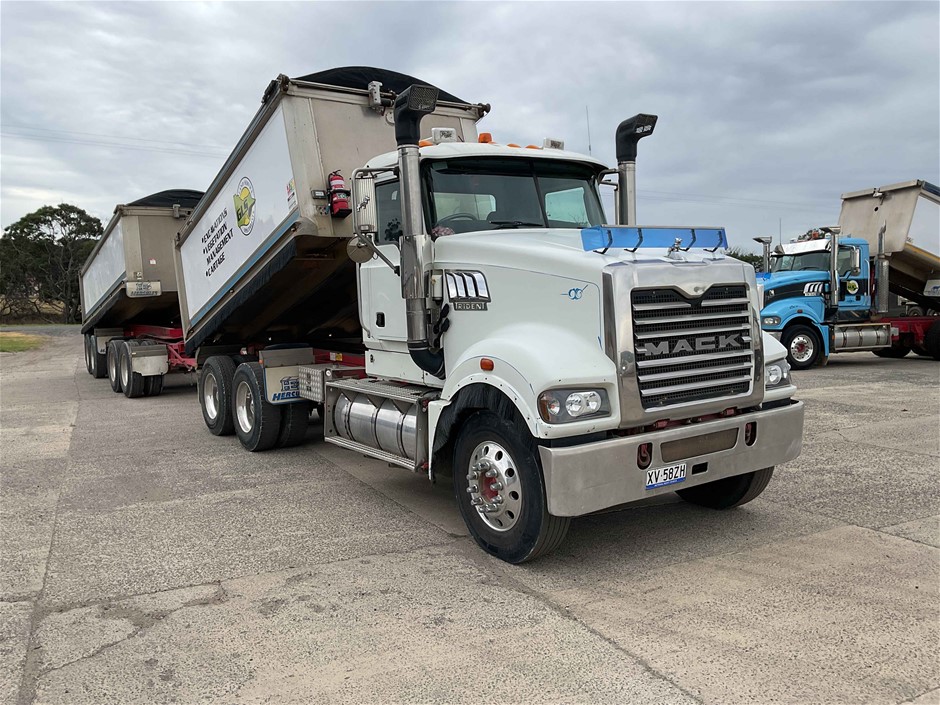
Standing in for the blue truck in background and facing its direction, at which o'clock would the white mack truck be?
The white mack truck is roughly at 11 o'clock from the blue truck in background.

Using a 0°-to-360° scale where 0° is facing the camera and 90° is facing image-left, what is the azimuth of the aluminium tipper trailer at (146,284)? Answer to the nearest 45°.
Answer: approximately 315°

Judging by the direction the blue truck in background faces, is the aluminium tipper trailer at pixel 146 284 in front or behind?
in front

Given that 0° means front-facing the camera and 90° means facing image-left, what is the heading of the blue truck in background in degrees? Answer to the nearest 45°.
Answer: approximately 45°

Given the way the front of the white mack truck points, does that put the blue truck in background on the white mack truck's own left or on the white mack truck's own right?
on the white mack truck's own left

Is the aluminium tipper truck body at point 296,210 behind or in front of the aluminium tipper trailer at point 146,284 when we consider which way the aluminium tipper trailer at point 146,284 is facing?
in front

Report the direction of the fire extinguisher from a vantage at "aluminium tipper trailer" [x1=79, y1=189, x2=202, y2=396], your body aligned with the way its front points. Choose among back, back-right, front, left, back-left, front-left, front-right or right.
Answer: front-right

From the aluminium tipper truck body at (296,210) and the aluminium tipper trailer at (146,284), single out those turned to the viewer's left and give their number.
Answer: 0

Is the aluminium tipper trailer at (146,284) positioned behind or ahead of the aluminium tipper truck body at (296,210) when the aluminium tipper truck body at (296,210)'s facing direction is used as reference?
behind

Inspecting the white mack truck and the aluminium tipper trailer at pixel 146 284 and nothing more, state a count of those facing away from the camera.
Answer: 0

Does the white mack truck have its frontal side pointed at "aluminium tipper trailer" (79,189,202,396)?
no

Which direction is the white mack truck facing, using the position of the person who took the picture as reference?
facing the viewer and to the right of the viewer

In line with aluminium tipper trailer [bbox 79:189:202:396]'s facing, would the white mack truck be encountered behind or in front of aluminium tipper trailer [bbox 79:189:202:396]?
in front

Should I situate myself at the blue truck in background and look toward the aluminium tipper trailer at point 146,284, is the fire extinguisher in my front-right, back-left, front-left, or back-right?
front-left

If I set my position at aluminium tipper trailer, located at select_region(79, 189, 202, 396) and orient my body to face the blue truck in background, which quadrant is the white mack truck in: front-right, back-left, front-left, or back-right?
front-right

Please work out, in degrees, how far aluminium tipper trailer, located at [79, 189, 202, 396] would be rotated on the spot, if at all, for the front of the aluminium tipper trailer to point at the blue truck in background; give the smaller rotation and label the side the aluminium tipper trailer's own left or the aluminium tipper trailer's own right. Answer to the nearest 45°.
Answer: approximately 45° to the aluminium tipper trailer's own left
